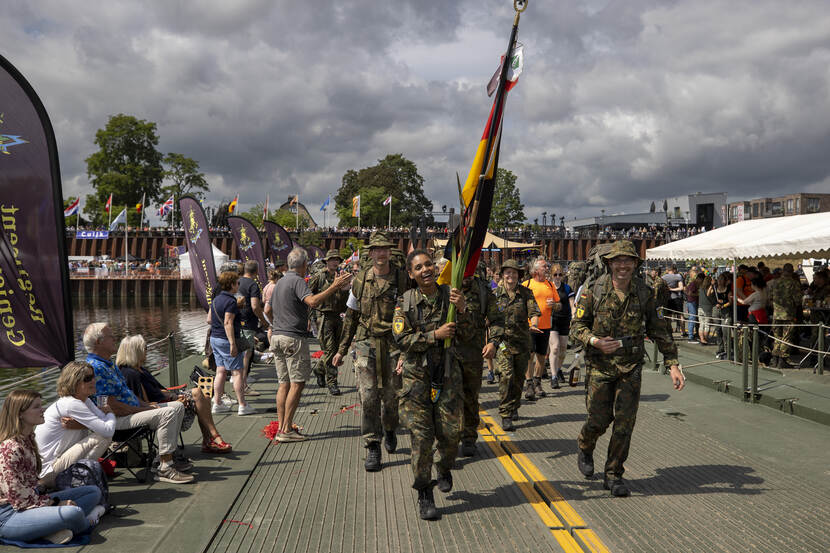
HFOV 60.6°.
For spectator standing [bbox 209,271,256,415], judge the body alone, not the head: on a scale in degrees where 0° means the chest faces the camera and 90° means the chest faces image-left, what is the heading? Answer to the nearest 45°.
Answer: approximately 270°

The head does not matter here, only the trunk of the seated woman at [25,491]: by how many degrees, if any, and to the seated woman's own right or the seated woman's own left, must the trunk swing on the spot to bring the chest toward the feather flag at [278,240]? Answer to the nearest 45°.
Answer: approximately 90° to the seated woman's own left

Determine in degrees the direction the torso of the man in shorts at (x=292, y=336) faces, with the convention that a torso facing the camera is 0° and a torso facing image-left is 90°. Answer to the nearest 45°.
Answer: approximately 225°

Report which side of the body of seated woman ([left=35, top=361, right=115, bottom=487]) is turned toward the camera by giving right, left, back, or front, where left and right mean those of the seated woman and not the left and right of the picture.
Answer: right

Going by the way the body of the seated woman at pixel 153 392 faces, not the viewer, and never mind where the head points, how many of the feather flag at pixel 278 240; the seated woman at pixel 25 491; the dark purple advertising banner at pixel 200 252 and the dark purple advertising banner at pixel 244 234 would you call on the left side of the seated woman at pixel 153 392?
3

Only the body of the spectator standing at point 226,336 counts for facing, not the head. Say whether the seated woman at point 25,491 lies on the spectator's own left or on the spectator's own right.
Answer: on the spectator's own right

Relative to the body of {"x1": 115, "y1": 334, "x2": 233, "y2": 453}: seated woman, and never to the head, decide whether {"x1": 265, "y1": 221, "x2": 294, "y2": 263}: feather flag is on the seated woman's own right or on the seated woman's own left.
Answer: on the seated woman's own left

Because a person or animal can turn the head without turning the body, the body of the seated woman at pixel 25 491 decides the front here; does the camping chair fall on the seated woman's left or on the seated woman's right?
on the seated woman's left

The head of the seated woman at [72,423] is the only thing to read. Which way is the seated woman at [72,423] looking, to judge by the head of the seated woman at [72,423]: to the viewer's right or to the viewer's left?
to the viewer's right

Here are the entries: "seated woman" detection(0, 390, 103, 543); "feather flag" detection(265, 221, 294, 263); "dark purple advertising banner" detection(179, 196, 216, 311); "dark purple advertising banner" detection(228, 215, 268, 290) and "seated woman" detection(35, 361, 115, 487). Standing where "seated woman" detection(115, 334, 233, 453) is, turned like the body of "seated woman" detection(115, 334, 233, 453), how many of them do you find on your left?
3

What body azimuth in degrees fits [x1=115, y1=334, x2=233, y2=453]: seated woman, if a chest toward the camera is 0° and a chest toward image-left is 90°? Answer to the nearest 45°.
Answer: approximately 270°

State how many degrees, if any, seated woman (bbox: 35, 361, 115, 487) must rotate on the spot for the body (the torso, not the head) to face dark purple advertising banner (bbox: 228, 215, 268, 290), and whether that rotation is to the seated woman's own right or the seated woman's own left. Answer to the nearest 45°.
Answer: approximately 90° to the seated woman's own left

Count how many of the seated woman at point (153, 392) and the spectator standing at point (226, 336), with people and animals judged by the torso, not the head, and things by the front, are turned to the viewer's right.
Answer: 2
